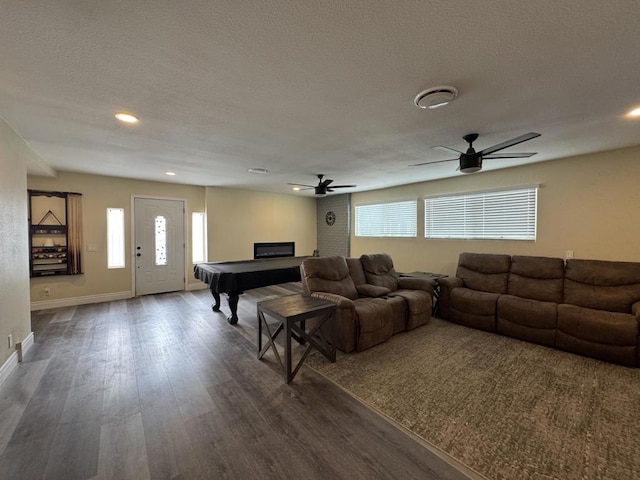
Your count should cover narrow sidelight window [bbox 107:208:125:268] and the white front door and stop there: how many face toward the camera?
2

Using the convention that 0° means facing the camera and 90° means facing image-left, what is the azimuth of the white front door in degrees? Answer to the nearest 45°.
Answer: approximately 0°

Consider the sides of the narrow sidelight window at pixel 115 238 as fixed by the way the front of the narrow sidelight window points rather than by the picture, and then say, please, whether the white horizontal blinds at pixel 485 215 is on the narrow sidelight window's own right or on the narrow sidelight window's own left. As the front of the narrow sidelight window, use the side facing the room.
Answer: on the narrow sidelight window's own left
